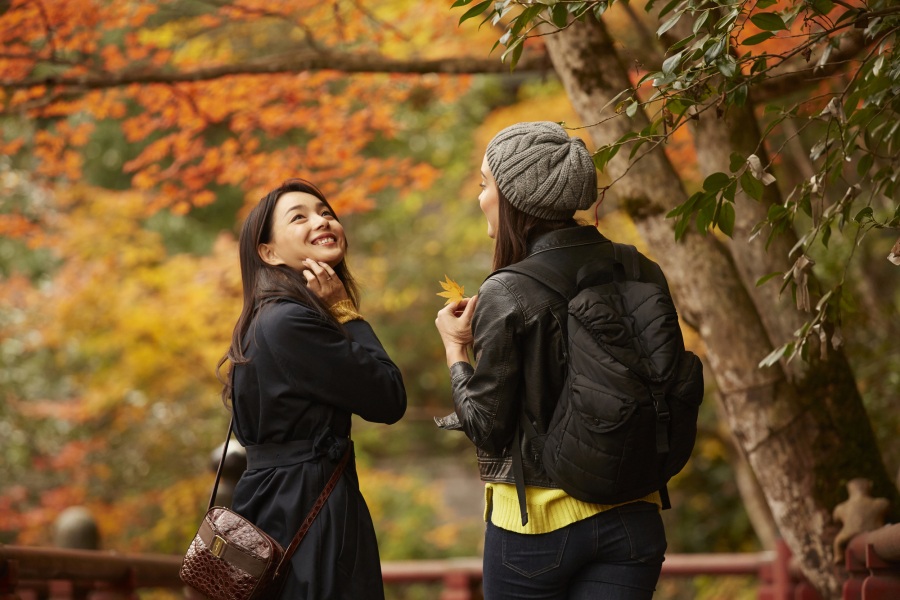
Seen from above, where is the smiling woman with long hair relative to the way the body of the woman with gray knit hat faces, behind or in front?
in front

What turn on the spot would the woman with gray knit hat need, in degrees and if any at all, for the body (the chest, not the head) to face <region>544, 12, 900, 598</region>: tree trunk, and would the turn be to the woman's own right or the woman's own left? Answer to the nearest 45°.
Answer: approximately 90° to the woman's own right

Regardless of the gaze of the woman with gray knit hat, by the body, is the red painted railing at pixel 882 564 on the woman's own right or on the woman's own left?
on the woman's own right

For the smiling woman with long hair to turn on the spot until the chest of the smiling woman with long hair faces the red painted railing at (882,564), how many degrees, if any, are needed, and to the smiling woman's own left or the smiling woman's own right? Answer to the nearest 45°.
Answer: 0° — they already face it

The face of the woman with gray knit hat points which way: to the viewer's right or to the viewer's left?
to the viewer's left

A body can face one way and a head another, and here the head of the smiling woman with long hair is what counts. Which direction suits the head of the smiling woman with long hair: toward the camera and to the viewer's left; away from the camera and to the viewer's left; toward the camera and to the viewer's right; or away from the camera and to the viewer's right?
toward the camera and to the viewer's right

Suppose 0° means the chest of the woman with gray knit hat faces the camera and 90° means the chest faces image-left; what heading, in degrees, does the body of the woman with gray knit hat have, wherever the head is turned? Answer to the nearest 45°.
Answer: approximately 135°

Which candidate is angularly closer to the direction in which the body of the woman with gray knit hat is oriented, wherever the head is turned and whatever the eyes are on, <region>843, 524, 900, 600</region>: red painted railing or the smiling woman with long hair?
the smiling woman with long hair

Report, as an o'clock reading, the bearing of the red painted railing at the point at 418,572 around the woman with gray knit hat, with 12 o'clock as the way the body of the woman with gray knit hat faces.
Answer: The red painted railing is roughly at 1 o'clock from the woman with gray knit hat.

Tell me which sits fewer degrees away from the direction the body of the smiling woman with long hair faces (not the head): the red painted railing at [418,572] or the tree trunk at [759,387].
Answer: the tree trunk
